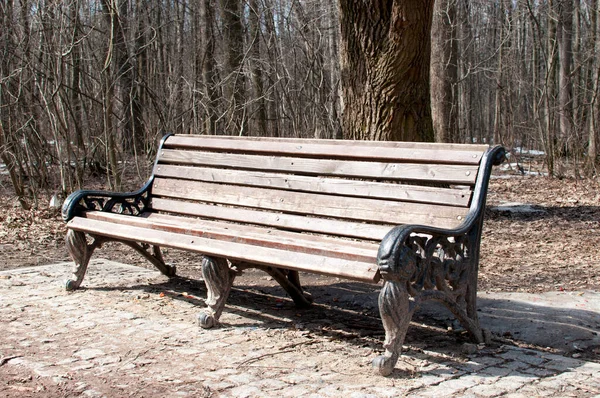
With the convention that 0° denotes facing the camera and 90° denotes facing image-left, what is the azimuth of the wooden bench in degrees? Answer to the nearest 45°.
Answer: approximately 45°

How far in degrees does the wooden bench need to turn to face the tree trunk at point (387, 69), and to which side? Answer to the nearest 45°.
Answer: approximately 135° to its right
